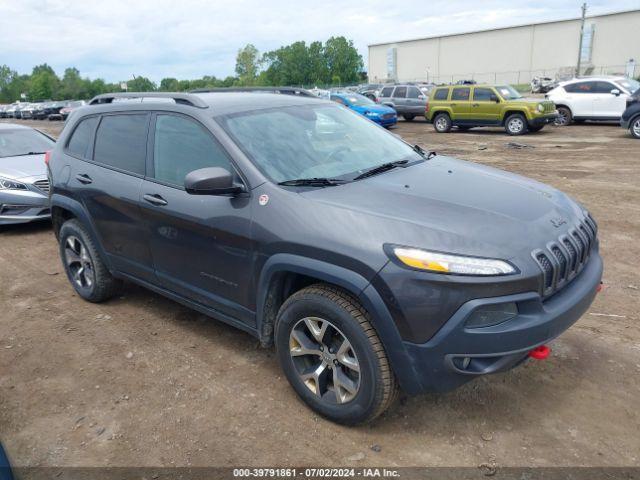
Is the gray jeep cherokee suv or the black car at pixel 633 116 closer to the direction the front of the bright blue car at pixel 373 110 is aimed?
the black car

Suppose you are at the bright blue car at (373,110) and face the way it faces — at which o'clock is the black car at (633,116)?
The black car is roughly at 12 o'clock from the bright blue car.

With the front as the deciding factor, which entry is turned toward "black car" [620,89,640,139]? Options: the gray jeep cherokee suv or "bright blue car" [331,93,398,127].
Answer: the bright blue car

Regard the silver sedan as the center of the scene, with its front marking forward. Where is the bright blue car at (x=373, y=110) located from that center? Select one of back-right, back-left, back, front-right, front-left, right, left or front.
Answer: left

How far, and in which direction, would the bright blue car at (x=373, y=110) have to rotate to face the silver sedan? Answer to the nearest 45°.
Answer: approximately 45° to its right

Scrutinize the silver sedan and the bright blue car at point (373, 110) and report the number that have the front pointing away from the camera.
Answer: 0

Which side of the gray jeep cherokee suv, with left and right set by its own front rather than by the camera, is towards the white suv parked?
left

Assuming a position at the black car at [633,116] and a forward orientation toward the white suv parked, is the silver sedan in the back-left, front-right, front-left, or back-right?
back-left

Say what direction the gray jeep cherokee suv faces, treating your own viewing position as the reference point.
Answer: facing the viewer and to the right of the viewer

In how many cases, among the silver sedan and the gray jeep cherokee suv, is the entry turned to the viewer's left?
0

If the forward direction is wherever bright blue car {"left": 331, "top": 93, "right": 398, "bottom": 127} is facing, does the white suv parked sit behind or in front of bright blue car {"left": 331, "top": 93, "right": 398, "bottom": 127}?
in front
